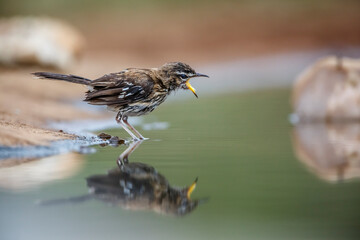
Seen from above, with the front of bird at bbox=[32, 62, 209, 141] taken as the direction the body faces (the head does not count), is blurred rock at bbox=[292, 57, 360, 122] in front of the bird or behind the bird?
in front

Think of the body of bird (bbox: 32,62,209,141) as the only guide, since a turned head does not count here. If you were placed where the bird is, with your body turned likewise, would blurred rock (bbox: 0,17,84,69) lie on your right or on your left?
on your left

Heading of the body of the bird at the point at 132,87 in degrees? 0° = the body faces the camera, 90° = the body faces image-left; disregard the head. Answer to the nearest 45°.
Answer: approximately 270°
